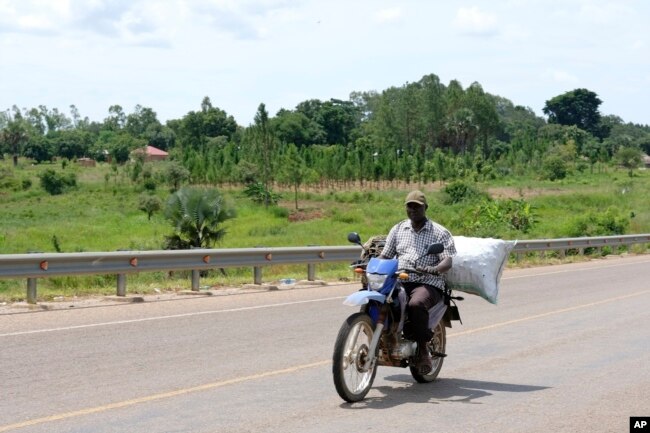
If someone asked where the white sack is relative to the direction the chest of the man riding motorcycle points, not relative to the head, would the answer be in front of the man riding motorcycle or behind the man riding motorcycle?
behind

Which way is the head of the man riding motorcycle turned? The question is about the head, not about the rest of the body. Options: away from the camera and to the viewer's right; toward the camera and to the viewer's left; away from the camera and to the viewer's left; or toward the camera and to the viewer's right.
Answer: toward the camera and to the viewer's left

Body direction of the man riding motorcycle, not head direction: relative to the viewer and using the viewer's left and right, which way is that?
facing the viewer and to the left of the viewer

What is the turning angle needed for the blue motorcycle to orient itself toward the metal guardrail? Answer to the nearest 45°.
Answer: approximately 90° to its right

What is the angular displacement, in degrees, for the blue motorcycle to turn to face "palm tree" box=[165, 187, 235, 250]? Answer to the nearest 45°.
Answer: approximately 135° to its right

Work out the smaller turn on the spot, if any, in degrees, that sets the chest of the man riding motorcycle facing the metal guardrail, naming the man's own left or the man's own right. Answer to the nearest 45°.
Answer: approximately 90° to the man's own right
